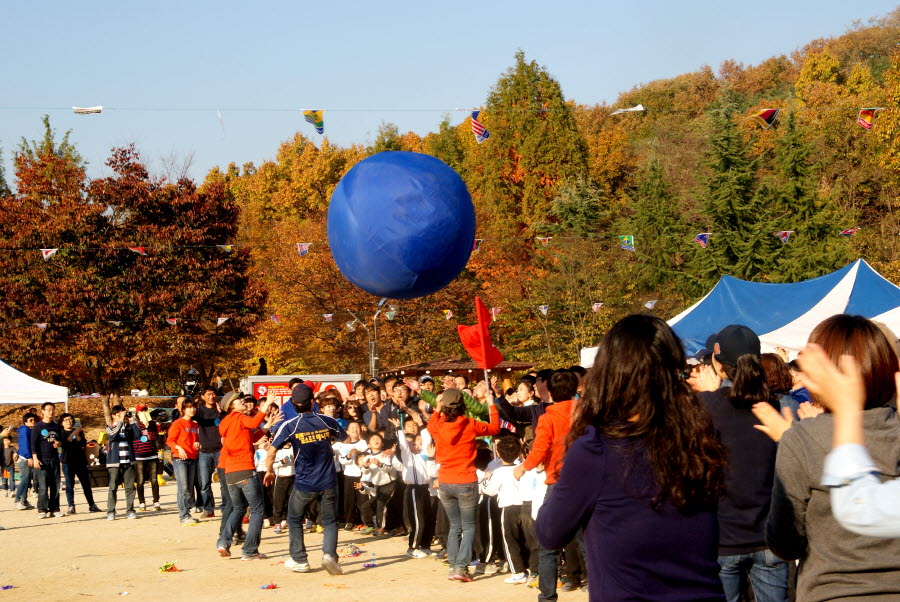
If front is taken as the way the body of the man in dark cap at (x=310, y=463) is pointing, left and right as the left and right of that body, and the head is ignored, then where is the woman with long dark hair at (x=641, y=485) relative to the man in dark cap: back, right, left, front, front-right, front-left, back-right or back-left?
back

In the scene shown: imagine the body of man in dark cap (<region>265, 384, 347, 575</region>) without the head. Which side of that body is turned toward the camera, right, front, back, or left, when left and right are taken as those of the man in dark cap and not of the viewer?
back

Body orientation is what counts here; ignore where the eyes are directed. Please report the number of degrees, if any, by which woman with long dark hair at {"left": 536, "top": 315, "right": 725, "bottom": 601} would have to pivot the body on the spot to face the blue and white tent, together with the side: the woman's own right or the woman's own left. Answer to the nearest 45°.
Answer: approximately 45° to the woman's own right

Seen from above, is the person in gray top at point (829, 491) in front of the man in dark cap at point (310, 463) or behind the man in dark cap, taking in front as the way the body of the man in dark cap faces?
behind

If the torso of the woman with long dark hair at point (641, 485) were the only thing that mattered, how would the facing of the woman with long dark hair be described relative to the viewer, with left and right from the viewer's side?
facing away from the viewer and to the left of the viewer

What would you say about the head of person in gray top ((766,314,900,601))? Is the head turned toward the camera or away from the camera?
away from the camera

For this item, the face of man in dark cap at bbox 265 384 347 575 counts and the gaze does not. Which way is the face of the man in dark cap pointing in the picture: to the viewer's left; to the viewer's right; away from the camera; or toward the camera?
away from the camera
